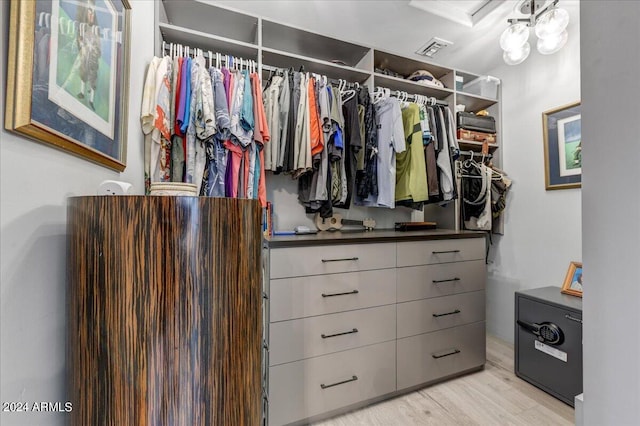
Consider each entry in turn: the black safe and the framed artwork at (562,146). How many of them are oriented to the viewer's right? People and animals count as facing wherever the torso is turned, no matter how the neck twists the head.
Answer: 0

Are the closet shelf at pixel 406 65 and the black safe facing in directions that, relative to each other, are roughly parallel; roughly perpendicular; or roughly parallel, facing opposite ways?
roughly perpendicular

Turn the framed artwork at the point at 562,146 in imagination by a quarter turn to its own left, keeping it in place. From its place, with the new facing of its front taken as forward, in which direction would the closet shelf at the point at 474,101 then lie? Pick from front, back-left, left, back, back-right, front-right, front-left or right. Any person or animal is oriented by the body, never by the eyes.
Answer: back-right

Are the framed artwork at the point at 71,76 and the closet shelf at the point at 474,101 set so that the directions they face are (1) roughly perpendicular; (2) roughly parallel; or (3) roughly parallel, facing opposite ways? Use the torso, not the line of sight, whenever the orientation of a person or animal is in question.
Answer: roughly perpendicular

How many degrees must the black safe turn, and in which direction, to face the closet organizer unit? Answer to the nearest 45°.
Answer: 0° — it already faces it

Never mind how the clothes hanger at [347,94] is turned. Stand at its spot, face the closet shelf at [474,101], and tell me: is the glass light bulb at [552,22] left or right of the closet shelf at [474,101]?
right

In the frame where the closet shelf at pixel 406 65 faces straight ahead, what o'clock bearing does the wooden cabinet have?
The wooden cabinet is roughly at 2 o'clock from the closet shelf.

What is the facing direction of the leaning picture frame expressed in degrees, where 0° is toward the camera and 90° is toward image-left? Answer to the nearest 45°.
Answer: approximately 45°

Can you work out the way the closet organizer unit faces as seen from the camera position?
facing the viewer and to the right of the viewer

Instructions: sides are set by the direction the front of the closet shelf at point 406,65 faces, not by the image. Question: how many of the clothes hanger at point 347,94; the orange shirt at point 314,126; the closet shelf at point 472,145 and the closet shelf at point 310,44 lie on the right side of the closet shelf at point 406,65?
3

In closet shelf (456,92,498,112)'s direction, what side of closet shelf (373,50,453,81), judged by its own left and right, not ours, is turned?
left

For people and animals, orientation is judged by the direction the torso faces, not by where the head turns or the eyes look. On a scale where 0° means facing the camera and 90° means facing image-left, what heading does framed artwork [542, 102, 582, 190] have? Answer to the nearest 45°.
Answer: approximately 45°

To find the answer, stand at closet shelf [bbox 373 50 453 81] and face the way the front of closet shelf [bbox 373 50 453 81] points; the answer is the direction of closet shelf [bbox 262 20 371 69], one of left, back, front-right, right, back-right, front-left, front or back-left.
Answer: right
